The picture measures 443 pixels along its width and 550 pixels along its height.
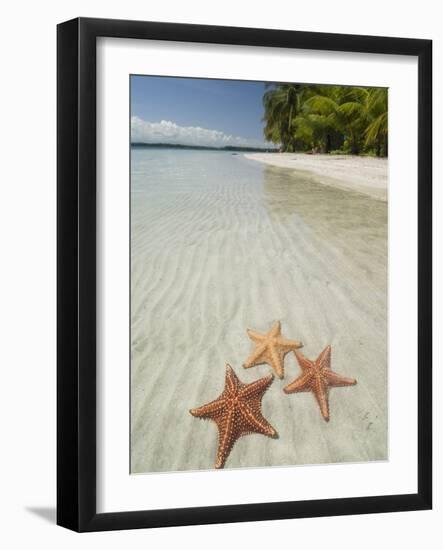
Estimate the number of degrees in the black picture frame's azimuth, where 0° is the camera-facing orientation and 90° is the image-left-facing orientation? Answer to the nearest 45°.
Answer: approximately 315°
